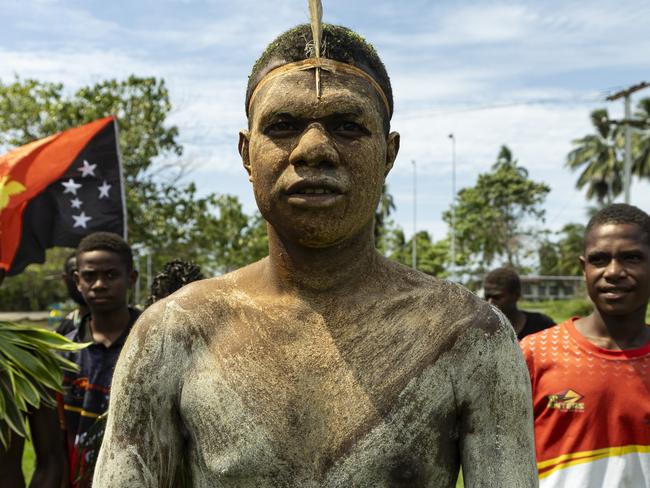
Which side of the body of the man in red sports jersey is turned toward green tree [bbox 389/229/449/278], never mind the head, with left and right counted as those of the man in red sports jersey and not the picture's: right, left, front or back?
back

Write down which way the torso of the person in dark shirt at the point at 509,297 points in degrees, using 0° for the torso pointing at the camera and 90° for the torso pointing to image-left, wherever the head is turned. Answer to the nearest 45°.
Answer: approximately 45°

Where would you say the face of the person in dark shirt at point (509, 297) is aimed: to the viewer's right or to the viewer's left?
to the viewer's left

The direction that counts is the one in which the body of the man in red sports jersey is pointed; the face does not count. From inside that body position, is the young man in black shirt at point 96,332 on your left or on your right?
on your right

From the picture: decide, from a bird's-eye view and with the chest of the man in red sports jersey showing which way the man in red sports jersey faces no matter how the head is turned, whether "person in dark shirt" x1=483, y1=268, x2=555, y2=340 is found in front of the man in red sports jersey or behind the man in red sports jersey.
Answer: behind

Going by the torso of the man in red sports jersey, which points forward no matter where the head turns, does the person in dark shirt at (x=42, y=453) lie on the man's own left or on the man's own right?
on the man's own right

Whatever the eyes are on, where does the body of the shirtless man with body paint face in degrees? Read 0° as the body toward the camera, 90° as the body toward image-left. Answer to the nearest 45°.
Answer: approximately 0°

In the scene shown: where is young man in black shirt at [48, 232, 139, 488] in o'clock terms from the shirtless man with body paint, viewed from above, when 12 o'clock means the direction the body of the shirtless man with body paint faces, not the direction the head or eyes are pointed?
The young man in black shirt is roughly at 5 o'clock from the shirtless man with body paint.

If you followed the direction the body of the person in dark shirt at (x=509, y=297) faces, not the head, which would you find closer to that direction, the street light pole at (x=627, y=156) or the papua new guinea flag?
the papua new guinea flag

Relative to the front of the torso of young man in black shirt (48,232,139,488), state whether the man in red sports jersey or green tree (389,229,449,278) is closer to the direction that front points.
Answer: the man in red sports jersey

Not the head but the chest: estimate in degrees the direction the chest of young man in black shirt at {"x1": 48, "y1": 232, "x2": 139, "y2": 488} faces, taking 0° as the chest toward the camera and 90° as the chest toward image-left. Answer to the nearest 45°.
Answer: approximately 0°

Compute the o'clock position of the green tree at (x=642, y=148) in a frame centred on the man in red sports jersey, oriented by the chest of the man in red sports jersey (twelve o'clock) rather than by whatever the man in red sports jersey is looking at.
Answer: The green tree is roughly at 6 o'clock from the man in red sports jersey.
